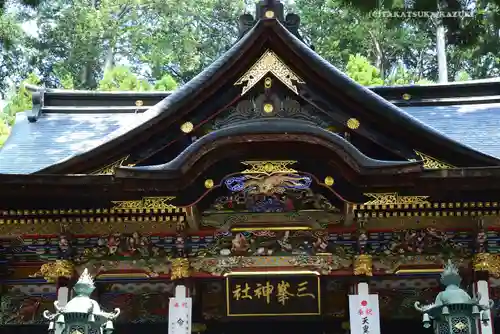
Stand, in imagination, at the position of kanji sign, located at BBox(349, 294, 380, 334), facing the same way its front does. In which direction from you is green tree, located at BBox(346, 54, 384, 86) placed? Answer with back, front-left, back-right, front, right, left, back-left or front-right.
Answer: back

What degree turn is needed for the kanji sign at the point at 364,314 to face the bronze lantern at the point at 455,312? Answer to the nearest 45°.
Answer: approximately 45° to its left

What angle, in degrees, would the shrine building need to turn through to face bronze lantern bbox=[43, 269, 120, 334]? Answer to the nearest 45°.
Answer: approximately 45° to its right

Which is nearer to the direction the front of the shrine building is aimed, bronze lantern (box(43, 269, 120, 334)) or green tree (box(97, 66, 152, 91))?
the bronze lantern

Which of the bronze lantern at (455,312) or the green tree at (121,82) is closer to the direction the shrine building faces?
the bronze lantern

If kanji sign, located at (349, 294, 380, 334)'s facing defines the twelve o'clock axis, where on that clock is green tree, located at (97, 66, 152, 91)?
The green tree is roughly at 5 o'clock from the kanji sign.

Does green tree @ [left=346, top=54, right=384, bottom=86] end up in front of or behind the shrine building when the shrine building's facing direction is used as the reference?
behind

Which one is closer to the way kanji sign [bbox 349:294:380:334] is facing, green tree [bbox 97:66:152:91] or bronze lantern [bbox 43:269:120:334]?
the bronze lantern

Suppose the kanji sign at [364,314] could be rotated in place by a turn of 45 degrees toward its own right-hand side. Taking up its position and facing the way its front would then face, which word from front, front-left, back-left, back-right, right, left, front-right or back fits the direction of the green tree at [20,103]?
right

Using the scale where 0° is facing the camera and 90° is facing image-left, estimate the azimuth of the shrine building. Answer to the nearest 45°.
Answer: approximately 0°
